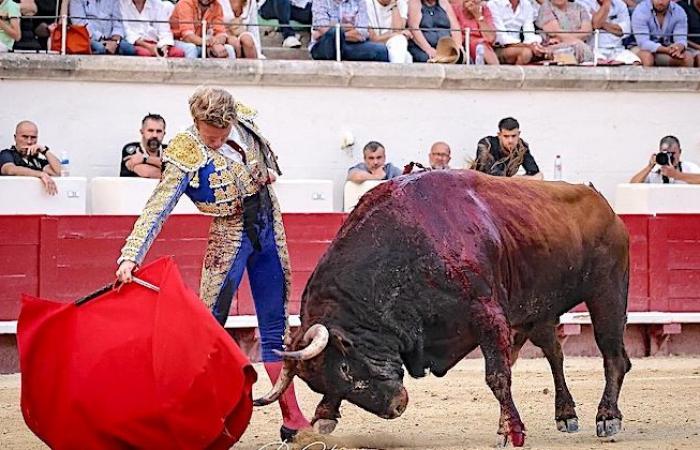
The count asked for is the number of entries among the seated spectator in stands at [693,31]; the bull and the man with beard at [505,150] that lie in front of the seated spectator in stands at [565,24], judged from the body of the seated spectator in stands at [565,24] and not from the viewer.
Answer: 2

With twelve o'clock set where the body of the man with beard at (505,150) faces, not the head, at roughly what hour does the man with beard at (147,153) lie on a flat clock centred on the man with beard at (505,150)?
the man with beard at (147,153) is roughly at 3 o'clock from the man with beard at (505,150).

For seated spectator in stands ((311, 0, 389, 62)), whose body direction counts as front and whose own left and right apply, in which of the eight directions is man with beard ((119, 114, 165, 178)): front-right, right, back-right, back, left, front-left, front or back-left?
front-right

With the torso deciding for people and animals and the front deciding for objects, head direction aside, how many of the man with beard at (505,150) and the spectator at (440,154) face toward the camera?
2

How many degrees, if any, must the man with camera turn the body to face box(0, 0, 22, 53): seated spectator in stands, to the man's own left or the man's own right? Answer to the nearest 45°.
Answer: approximately 45° to the man's own right

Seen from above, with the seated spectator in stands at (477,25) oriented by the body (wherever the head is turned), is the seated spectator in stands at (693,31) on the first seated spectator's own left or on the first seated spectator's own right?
on the first seated spectator's own left

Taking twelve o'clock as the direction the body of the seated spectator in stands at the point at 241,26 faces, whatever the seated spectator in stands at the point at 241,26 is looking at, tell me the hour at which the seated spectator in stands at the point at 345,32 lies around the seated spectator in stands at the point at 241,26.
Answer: the seated spectator in stands at the point at 345,32 is roughly at 9 o'clock from the seated spectator in stands at the point at 241,26.

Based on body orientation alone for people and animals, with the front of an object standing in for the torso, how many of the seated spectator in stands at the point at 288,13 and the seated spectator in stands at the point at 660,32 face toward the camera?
2

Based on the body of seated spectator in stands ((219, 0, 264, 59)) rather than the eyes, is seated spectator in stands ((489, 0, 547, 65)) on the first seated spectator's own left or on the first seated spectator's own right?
on the first seated spectator's own left

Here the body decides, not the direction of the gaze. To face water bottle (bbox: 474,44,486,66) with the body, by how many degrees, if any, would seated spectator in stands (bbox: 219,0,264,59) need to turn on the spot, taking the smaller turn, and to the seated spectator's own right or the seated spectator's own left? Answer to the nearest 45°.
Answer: approximately 90° to the seated spectator's own left

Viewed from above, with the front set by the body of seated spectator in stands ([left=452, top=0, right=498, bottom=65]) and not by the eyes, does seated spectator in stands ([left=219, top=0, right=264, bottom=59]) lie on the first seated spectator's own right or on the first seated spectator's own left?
on the first seated spectator's own right

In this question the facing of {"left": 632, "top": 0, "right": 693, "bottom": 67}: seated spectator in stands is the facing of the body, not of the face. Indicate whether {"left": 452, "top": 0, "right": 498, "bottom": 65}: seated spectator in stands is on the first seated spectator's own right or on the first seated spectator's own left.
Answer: on the first seated spectator's own right
